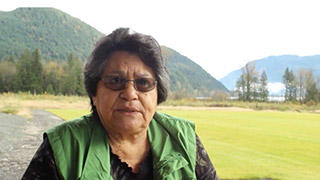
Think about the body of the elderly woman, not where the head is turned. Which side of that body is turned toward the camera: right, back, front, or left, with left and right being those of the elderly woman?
front

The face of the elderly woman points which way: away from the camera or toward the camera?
toward the camera

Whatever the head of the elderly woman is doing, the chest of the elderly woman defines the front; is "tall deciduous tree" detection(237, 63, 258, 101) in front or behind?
behind

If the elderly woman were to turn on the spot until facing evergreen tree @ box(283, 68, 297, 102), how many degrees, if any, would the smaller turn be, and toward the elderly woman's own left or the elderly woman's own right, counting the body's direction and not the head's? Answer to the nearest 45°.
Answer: approximately 135° to the elderly woman's own left

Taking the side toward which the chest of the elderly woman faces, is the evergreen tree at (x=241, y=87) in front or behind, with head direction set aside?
behind
